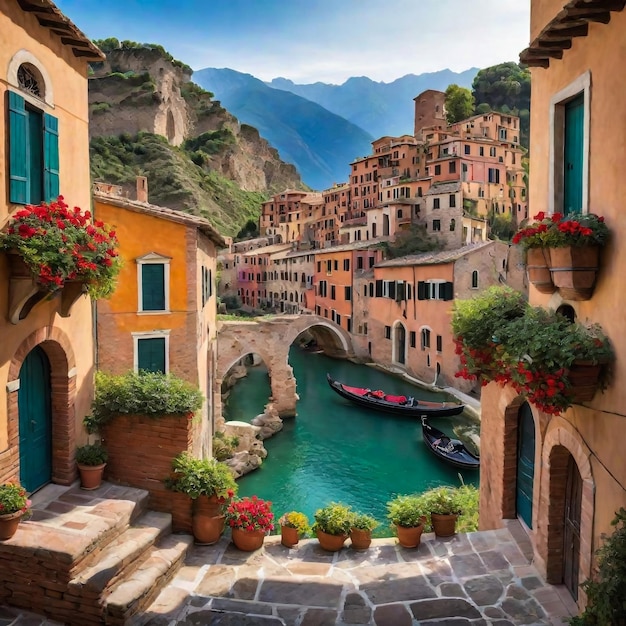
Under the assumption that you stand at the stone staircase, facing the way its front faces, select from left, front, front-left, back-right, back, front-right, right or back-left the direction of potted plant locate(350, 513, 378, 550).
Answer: front-left

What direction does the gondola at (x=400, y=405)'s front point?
to the viewer's left

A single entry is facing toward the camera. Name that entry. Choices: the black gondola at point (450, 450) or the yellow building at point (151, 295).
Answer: the yellow building

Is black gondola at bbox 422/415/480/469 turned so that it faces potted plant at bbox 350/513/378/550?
no

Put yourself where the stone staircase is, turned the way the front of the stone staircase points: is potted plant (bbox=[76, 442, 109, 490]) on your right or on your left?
on your left

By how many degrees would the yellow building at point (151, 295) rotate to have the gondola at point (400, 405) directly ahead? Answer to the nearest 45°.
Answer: approximately 135° to its left

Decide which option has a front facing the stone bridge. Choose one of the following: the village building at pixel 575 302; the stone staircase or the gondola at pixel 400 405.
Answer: the gondola

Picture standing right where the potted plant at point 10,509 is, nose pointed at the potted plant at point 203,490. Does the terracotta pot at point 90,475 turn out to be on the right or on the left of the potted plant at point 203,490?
left

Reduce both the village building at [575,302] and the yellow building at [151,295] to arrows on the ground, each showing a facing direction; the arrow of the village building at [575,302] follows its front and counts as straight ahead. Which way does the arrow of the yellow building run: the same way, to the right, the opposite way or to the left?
to the left

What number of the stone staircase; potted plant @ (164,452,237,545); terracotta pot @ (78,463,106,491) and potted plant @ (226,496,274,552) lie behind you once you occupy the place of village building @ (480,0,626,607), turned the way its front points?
0

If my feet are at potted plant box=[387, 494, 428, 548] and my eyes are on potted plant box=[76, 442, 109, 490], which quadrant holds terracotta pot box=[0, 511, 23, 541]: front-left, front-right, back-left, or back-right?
front-left

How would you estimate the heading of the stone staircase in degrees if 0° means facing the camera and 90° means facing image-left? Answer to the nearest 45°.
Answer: approximately 315°

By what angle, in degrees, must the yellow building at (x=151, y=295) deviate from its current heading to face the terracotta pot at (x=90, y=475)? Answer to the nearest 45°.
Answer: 0° — it already faces it

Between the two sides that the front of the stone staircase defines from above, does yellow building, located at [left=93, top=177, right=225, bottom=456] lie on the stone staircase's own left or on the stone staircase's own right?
on the stone staircase's own left
